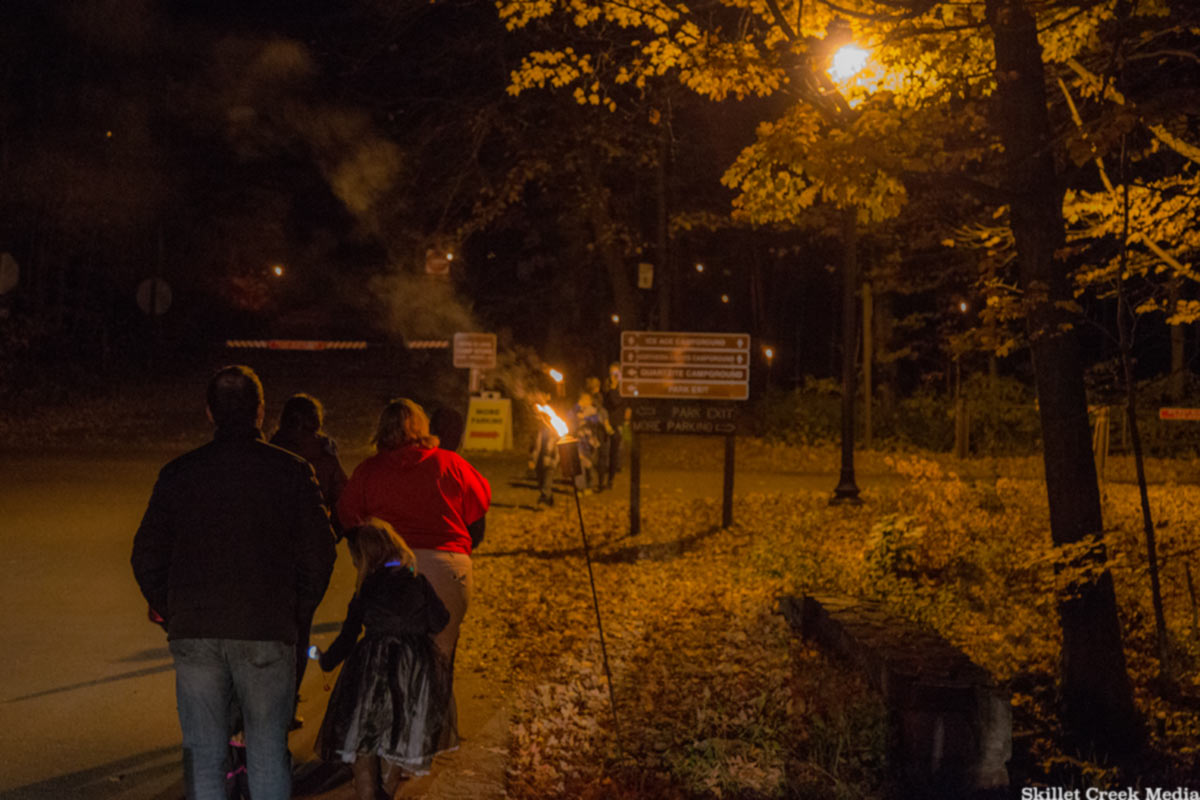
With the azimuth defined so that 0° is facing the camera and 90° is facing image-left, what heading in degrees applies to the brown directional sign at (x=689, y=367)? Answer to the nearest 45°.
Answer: approximately 0°

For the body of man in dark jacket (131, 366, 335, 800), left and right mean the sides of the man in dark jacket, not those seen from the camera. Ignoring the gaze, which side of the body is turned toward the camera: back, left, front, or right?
back

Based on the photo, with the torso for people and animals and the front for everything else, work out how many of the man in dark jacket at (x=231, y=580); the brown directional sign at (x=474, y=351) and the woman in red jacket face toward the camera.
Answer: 1

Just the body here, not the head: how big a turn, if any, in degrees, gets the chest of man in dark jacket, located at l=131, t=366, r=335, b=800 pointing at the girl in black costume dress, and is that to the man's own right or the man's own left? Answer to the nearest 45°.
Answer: approximately 45° to the man's own right

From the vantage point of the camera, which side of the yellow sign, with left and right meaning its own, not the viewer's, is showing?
front

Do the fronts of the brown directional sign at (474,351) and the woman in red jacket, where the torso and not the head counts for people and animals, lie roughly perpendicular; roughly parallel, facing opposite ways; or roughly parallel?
roughly parallel, facing opposite ways

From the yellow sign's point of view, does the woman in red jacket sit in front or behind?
in front

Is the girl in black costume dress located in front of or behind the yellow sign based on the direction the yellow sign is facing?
in front

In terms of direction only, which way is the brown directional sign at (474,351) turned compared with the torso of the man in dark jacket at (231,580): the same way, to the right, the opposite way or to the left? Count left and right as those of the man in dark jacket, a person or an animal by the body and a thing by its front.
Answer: the opposite way

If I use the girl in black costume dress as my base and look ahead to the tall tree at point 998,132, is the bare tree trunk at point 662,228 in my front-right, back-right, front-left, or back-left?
front-left

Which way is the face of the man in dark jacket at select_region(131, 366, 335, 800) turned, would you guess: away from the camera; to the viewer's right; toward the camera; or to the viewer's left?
away from the camera

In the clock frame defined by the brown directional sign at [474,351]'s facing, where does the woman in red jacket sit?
The woman in red jacket is roughly at 12 o'clock from the brown directional sign.

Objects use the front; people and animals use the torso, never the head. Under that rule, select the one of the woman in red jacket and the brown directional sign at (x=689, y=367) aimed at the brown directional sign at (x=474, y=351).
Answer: the woman in red jacket

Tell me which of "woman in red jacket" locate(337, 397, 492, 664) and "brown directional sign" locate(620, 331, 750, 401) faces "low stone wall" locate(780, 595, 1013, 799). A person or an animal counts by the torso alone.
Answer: the brown directional sign

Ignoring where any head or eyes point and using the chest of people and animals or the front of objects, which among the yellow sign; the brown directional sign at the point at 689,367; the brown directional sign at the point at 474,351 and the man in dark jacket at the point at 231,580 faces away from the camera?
the man in dark jacket
